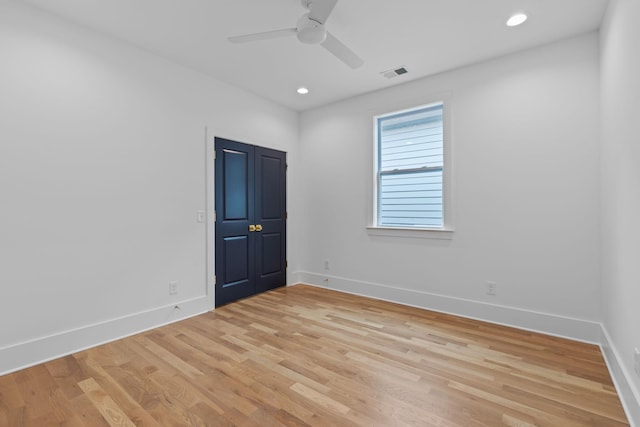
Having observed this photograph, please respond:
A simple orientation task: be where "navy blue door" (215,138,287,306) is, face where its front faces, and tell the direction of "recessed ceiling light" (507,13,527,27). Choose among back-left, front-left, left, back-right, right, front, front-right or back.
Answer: front

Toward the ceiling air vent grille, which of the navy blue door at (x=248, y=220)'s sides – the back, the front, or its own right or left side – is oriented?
front

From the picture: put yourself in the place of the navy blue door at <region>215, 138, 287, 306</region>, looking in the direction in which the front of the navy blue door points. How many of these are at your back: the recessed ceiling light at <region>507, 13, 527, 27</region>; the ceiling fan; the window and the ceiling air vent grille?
0

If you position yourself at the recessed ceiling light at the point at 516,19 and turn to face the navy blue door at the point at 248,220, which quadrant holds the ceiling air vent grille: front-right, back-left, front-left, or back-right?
front-right

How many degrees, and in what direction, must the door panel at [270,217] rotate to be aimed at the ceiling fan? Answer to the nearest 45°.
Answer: approximately 45° to its right

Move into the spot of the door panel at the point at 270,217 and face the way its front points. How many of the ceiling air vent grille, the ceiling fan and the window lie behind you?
0

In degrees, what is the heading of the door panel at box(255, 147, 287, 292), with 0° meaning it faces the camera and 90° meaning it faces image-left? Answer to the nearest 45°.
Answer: approximately 315°

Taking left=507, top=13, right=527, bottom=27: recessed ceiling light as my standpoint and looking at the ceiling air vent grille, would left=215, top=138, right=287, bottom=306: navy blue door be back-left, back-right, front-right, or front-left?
front-left

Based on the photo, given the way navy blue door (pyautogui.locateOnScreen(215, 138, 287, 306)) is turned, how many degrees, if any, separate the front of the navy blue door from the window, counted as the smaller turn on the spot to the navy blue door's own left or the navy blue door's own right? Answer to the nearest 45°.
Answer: approximately 45° to the navy blue door's own left

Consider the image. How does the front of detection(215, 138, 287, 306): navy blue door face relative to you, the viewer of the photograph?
facing the viewer and to the right of the viewer

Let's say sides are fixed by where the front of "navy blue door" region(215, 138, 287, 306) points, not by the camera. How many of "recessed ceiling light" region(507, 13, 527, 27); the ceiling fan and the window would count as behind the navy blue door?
0

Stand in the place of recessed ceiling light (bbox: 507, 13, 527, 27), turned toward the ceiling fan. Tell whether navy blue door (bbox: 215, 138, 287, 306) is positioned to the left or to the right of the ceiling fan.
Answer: right

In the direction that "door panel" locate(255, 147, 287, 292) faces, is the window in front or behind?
in front

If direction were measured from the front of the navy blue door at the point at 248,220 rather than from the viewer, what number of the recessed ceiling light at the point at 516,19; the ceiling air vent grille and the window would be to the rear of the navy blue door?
0
